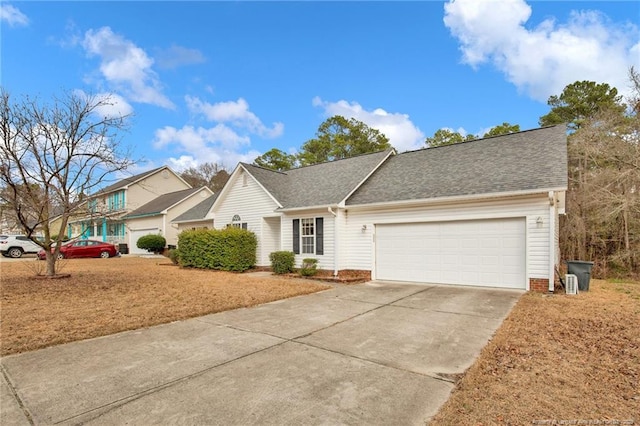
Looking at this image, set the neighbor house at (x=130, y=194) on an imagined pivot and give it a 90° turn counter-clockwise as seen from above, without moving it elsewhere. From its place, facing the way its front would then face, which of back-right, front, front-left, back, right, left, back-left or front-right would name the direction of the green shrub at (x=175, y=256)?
front-right

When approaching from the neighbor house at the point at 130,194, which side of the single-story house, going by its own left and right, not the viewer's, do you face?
right

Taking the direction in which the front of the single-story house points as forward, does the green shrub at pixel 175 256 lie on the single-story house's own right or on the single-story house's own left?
on the single-story house's own right

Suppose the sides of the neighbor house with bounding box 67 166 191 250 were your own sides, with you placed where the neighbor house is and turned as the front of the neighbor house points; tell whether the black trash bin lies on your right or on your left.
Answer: on your left

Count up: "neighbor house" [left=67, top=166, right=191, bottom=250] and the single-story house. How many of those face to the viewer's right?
0

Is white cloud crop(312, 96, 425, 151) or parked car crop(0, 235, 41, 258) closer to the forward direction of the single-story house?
the parked car

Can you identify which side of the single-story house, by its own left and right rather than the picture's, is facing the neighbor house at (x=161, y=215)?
right

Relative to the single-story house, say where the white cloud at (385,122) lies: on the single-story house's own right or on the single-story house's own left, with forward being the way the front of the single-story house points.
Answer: on the single-story house's own right
